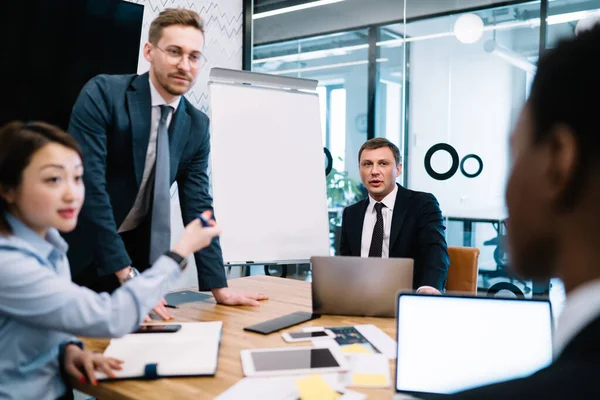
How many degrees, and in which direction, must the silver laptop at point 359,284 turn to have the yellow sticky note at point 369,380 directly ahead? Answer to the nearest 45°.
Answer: approximately 180°

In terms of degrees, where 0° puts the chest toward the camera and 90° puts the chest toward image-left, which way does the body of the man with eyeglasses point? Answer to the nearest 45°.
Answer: approximately 315°

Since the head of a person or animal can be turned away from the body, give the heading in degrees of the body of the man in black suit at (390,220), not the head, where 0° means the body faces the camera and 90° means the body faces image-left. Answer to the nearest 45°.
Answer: approximately 45°

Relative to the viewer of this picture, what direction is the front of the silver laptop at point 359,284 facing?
facing away from the viewer

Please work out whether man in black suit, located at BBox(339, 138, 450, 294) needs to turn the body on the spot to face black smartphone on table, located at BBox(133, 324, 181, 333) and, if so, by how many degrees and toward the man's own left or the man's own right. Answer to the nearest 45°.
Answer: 0° — they already face it

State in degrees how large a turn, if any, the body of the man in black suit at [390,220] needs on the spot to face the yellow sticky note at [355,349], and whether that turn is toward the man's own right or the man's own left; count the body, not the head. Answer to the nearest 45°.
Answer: approximately 45° to the man's own left
